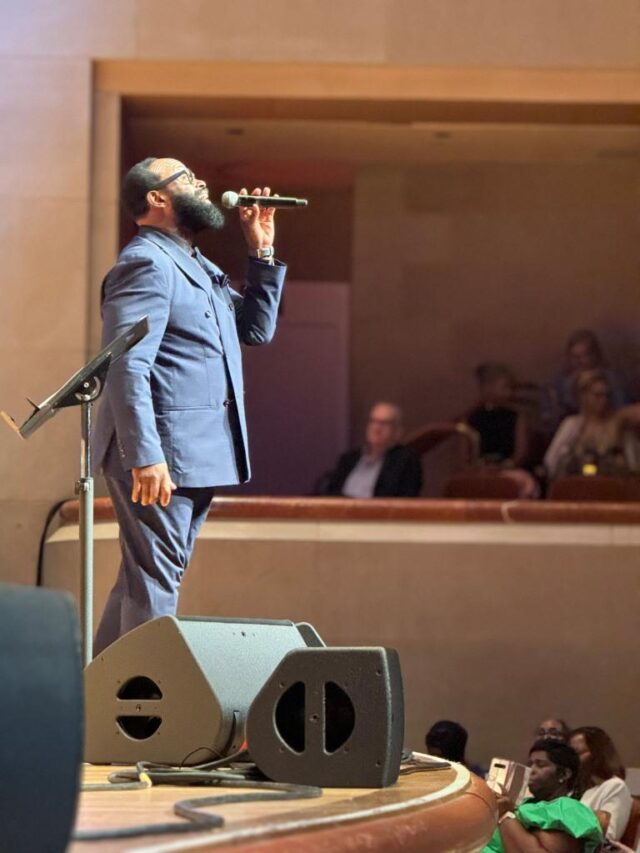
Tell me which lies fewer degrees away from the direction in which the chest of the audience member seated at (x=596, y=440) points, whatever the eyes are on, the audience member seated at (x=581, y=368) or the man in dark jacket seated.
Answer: the man in dark jacket seated

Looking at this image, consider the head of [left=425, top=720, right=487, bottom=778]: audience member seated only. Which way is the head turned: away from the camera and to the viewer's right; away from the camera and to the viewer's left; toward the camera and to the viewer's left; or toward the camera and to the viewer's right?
away from the camera and to the viewer's left

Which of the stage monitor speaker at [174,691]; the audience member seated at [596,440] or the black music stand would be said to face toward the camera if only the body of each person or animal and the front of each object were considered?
the audience member seated

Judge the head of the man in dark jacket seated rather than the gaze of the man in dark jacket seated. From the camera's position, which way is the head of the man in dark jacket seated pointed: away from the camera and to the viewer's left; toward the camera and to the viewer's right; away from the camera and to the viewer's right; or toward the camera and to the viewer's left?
toward the camera and to the viewer's left

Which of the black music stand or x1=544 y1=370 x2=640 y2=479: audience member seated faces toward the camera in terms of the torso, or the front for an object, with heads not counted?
the audience member seated

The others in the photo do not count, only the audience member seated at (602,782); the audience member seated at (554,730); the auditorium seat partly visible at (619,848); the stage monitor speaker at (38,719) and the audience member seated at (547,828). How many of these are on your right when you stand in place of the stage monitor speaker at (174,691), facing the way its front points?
4

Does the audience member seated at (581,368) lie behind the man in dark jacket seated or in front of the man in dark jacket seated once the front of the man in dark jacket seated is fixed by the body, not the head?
behind

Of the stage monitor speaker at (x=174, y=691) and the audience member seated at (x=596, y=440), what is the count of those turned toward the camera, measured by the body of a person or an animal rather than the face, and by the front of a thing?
1

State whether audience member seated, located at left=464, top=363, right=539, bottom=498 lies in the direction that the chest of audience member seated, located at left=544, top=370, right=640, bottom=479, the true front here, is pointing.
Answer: no

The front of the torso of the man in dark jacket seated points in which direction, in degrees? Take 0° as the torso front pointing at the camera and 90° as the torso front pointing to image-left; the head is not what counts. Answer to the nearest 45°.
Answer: approximately 45°

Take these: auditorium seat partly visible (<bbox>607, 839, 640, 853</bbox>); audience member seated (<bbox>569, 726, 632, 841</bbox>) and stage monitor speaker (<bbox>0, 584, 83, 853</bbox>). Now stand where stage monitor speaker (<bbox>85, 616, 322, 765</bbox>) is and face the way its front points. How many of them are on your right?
2

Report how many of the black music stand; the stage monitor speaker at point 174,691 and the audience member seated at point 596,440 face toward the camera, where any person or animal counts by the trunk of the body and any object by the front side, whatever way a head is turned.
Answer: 1

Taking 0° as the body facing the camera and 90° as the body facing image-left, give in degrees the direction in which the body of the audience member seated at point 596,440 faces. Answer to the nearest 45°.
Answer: approximately 0°
